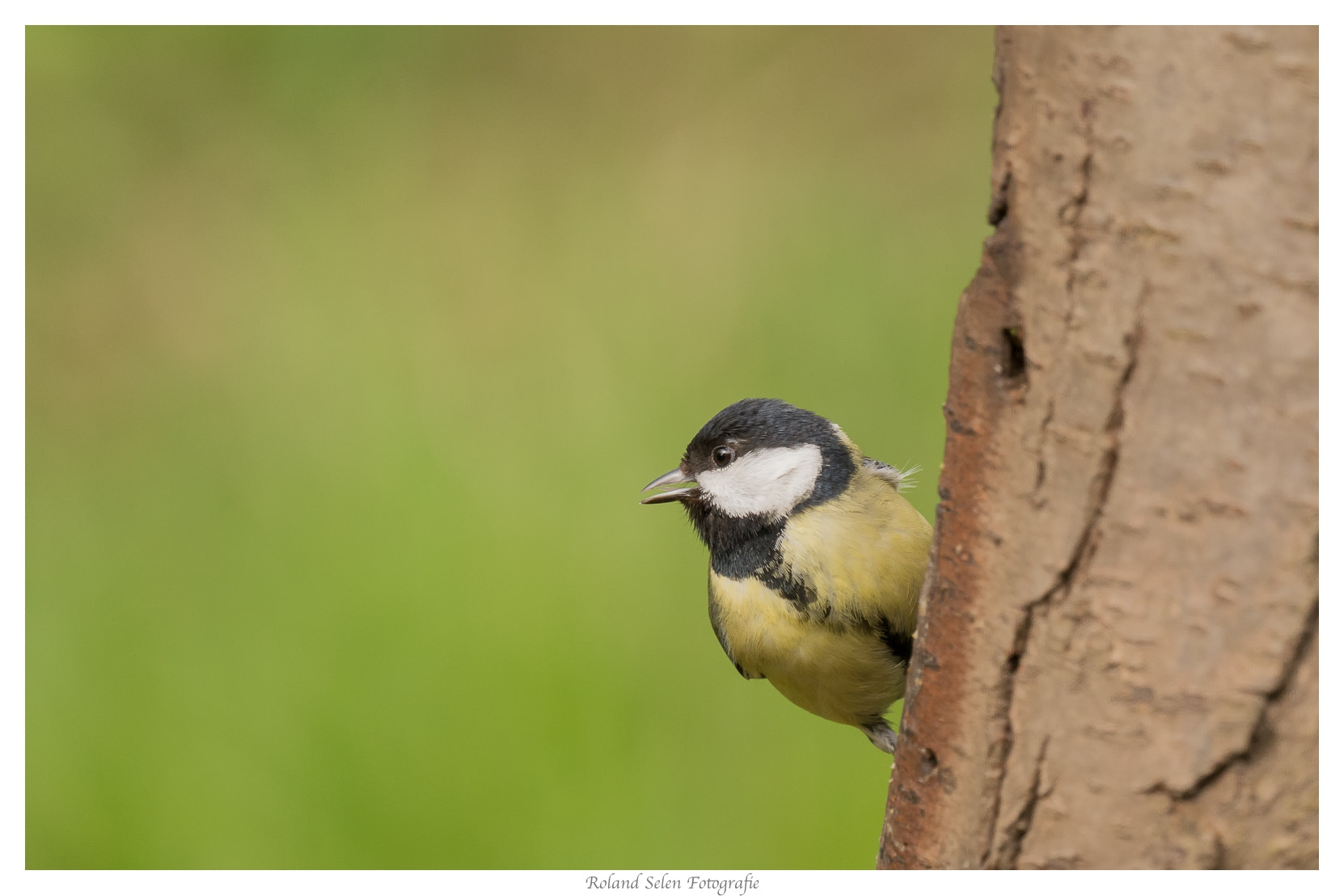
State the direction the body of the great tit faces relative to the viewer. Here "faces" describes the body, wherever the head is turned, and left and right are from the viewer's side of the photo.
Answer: facing the viewer and to the left of the viewer
